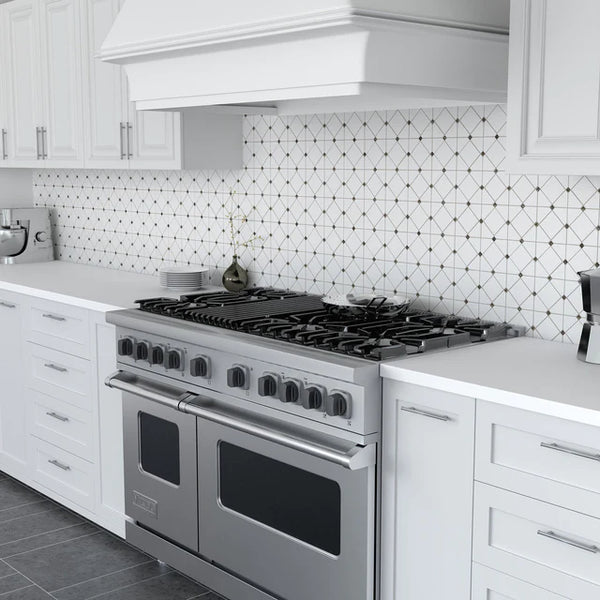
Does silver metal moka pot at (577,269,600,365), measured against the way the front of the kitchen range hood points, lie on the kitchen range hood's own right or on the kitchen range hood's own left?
on the kitchen range hood's own left

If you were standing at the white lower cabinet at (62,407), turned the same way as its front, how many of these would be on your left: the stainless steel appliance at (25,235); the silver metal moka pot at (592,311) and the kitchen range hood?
2

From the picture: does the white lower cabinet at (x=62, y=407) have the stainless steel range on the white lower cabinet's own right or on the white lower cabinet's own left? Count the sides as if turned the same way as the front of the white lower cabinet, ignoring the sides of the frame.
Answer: on the white lower cabinet's own left

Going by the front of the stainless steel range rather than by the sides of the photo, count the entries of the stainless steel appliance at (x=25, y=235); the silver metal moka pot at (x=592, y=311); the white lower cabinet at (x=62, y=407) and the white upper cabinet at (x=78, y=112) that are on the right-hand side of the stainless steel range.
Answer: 3

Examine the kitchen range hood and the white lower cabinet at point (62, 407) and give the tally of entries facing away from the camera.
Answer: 0

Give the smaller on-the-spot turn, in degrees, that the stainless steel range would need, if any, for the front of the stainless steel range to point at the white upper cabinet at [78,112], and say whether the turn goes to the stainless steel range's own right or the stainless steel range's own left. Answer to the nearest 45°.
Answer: approximately 90° to the stainless steel range's own right

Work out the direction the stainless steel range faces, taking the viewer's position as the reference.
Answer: facing the viewer and to the left of the viewer

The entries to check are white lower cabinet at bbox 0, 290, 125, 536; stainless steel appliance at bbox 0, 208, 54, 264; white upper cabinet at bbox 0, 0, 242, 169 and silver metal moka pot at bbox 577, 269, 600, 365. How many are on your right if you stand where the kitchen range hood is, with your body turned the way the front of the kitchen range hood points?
3

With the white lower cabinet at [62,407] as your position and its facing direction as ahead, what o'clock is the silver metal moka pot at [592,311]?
The silver metal moka pot is roughly at 9 o'clock from the white lower cabinet.

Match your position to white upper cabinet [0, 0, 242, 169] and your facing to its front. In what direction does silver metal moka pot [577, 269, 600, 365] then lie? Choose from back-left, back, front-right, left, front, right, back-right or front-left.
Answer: left
